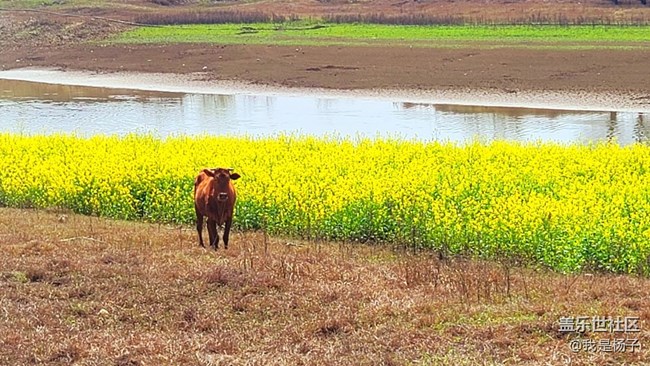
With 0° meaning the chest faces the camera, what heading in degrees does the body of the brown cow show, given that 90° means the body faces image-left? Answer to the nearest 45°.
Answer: approximately 0°
